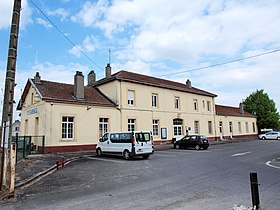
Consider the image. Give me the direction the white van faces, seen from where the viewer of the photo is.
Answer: facing away from the viewer and to the left of the viewer

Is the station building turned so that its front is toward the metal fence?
no

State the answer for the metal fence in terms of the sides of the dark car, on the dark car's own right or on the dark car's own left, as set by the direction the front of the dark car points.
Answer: on the dark car's own left

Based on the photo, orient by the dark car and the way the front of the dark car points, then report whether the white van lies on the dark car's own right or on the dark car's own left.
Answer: on the dark car's own left

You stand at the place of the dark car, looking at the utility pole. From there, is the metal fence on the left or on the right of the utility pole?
right

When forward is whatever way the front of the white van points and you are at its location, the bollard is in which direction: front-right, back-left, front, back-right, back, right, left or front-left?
back-left

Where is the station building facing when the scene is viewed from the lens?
facing the viewer and to the right of the viewer

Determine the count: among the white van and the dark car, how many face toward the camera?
0

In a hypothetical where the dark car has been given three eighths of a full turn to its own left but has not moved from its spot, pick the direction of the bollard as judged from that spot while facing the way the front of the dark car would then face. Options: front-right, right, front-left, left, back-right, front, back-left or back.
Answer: front

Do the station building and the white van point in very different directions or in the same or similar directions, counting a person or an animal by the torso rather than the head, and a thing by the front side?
very different directions

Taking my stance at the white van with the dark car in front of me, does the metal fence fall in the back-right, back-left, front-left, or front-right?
back-left

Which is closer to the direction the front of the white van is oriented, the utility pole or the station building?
the station building
